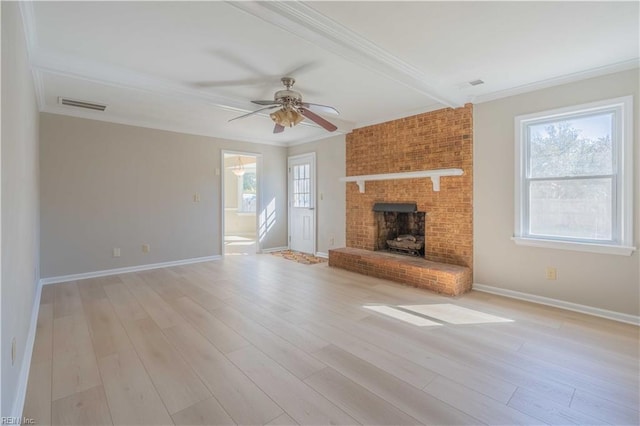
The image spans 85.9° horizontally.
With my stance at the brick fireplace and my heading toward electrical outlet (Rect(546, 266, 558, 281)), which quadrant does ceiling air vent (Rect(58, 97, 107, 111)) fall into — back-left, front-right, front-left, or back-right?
back-right

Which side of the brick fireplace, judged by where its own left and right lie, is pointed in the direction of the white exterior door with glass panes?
right

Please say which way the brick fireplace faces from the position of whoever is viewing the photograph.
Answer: facing the viewer and to the left of the viewer

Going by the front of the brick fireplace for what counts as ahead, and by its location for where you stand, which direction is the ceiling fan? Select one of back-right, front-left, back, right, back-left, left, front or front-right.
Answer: front

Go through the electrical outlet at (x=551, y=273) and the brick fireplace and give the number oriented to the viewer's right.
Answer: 0

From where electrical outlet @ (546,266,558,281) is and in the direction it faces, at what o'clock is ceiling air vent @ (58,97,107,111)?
The ceiling air vent is roughly at 2 o'clock from the electrical outlet.

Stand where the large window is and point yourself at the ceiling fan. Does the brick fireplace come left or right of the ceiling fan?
right

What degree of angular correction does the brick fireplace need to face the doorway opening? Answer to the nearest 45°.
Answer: approximately 90° to its right
